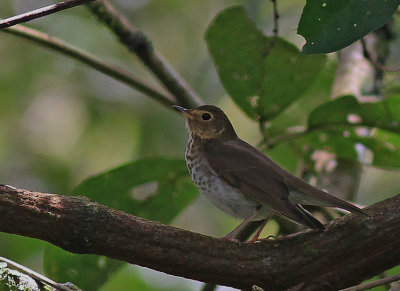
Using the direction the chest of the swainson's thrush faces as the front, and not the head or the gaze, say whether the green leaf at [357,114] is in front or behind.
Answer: behind

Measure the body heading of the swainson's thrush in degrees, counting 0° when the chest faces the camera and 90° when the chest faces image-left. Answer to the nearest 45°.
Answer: approximately 90°

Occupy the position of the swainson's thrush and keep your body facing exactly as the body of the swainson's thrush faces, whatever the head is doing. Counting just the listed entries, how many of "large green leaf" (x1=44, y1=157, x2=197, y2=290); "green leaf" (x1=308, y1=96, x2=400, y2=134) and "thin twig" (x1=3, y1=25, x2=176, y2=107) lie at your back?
1

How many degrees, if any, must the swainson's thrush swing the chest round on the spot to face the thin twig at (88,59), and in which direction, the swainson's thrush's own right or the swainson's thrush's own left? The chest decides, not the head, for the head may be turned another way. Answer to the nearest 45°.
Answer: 0° — it already faces it

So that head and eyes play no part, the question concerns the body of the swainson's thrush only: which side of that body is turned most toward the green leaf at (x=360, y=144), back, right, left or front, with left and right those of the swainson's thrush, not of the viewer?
back

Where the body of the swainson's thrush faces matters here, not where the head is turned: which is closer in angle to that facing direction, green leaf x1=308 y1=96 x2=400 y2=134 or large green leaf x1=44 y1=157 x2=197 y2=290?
the large green leaf

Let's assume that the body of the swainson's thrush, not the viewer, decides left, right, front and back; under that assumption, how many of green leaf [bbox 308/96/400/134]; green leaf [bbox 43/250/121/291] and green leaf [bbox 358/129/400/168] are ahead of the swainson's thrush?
1

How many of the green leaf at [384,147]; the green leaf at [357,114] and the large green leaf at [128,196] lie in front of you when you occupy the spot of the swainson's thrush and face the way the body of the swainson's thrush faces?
1

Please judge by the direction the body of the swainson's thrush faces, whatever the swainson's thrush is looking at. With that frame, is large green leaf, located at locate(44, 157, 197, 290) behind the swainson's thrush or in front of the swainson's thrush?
in front

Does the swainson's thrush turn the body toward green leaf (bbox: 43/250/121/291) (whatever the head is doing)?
yes
